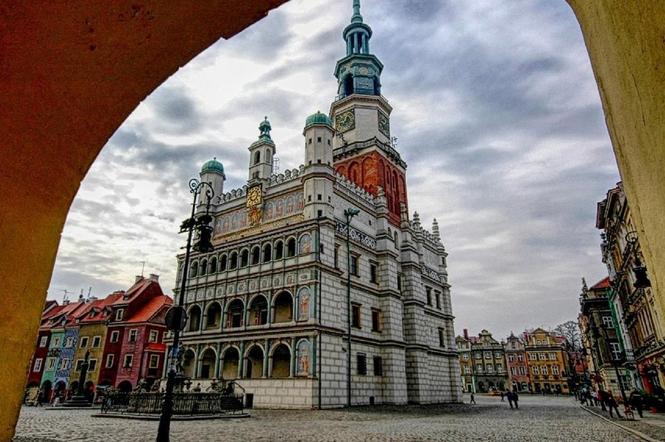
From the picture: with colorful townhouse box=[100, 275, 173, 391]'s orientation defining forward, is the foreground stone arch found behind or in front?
in front

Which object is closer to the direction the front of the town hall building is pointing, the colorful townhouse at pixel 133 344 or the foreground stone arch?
the foreground stone arch

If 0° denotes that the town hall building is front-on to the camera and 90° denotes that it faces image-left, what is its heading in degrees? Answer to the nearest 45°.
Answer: approximately 45°

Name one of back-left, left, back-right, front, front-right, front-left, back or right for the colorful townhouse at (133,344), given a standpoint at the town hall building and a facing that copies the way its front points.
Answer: right

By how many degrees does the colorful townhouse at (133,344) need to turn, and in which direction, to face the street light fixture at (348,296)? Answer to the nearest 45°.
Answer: approximately 90° to its left

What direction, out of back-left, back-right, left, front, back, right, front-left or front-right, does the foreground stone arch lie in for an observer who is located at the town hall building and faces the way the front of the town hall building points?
front-left
